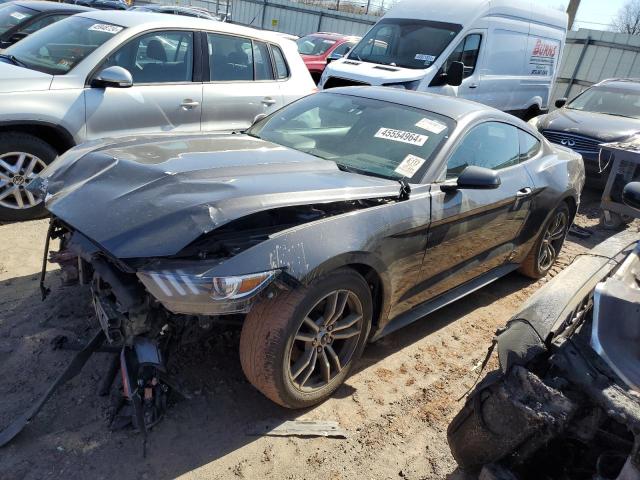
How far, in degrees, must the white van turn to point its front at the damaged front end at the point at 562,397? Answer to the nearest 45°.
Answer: approximately 45° to its left

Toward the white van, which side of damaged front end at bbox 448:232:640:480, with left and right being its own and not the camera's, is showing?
right

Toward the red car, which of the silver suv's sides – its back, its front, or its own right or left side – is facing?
back

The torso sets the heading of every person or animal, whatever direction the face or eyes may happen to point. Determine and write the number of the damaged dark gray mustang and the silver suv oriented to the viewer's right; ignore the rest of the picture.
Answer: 0

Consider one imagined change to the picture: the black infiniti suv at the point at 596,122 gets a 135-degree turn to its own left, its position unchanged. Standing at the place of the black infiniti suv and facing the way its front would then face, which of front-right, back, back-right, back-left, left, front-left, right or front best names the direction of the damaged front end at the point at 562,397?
right

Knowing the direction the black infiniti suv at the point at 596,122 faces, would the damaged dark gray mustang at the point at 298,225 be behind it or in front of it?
in front

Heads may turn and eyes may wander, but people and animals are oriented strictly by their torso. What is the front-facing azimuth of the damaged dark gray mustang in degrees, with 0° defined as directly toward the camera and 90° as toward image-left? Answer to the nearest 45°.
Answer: approximately 45°

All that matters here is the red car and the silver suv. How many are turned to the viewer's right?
0

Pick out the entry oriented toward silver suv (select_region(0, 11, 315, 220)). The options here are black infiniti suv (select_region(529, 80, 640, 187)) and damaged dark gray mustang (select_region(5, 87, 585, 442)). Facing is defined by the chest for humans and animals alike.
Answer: the black infiniti suv

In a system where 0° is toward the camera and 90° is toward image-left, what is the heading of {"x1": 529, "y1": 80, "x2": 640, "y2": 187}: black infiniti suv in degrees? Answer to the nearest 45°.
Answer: approximately 45°
